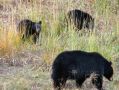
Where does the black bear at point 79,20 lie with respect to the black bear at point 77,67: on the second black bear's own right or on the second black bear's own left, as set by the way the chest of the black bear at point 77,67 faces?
on the second black bear's own left

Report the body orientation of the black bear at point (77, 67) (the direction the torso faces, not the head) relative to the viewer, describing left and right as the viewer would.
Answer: facing to the right of the viewer
